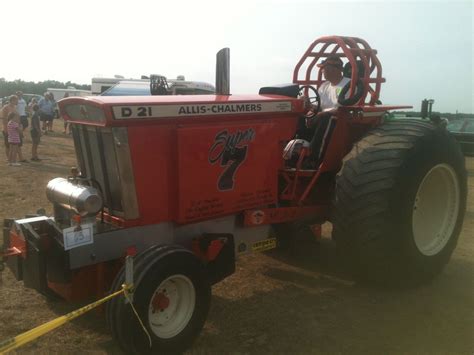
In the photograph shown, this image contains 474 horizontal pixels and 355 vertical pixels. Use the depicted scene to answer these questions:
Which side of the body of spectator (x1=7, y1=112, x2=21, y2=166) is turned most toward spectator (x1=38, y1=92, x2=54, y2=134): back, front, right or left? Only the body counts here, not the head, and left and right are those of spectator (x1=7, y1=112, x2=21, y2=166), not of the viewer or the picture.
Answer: left

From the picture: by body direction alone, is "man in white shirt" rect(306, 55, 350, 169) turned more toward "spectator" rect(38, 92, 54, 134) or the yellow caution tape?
the yellow caution tape

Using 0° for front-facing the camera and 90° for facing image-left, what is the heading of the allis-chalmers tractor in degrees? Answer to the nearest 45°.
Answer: approximately 45°

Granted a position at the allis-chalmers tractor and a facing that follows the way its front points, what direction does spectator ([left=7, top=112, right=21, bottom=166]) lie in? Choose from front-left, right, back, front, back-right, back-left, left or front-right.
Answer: right

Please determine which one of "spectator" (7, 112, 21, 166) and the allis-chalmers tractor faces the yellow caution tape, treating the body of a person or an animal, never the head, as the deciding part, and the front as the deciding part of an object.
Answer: the allis-chalmers tractor
